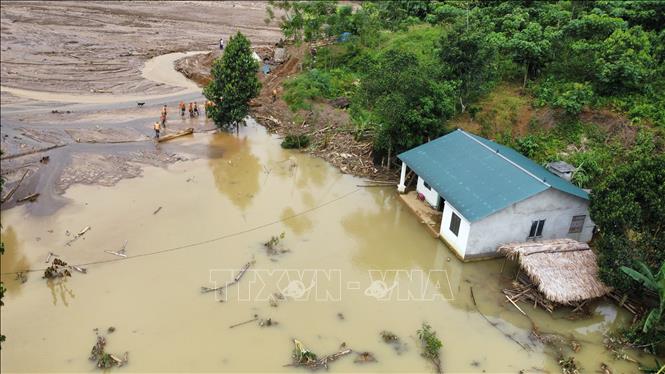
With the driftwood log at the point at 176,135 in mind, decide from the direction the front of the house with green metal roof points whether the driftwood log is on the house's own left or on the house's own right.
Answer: on the house's own right

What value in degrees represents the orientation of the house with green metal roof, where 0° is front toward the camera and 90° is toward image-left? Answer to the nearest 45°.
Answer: approximately 45°

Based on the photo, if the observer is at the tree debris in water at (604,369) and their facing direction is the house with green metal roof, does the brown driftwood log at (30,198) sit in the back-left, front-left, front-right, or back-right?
front-left

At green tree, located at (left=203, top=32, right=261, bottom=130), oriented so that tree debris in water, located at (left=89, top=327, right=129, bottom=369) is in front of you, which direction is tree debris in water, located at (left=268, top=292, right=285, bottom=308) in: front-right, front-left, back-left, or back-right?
front-left

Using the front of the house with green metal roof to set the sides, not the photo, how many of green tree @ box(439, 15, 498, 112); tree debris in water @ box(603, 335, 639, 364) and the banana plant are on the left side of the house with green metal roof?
2

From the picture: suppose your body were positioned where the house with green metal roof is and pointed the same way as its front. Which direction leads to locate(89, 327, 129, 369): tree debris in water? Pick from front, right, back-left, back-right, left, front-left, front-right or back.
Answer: front

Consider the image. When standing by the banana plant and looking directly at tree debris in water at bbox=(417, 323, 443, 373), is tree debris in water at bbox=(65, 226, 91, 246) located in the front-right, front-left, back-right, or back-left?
front-right

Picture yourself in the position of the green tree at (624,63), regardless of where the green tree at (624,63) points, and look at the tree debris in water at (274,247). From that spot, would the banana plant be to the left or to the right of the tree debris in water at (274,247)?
left

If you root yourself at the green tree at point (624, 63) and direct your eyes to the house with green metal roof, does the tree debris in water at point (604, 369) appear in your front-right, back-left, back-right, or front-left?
front-left

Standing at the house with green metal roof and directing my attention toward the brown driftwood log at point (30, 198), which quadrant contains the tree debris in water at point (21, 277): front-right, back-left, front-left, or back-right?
front-left

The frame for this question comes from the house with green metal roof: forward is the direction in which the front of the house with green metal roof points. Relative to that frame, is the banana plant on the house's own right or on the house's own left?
on the house's own left

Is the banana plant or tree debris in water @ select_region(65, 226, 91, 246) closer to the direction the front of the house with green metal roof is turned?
the tree debris in water

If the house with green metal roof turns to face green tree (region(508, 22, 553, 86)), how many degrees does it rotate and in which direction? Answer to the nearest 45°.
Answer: approximately 135° to its right

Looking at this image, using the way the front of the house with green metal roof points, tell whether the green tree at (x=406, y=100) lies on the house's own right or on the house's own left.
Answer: on the house's own right

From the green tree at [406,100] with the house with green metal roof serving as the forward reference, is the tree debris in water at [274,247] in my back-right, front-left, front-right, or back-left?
front-right

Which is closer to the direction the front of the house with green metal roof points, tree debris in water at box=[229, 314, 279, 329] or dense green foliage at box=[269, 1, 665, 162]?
the tree debris in water

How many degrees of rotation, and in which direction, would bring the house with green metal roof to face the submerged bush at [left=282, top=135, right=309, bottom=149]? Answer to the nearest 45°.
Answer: approximately 90° to its right

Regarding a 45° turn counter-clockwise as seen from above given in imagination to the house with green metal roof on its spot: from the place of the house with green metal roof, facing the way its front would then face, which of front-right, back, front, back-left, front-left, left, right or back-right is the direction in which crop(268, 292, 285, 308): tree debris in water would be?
front-right

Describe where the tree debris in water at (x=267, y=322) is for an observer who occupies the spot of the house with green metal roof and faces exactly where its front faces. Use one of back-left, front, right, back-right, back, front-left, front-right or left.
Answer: front

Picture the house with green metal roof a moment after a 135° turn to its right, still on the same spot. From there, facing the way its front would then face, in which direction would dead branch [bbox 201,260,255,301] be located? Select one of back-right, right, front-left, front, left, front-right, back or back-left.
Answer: back-left
